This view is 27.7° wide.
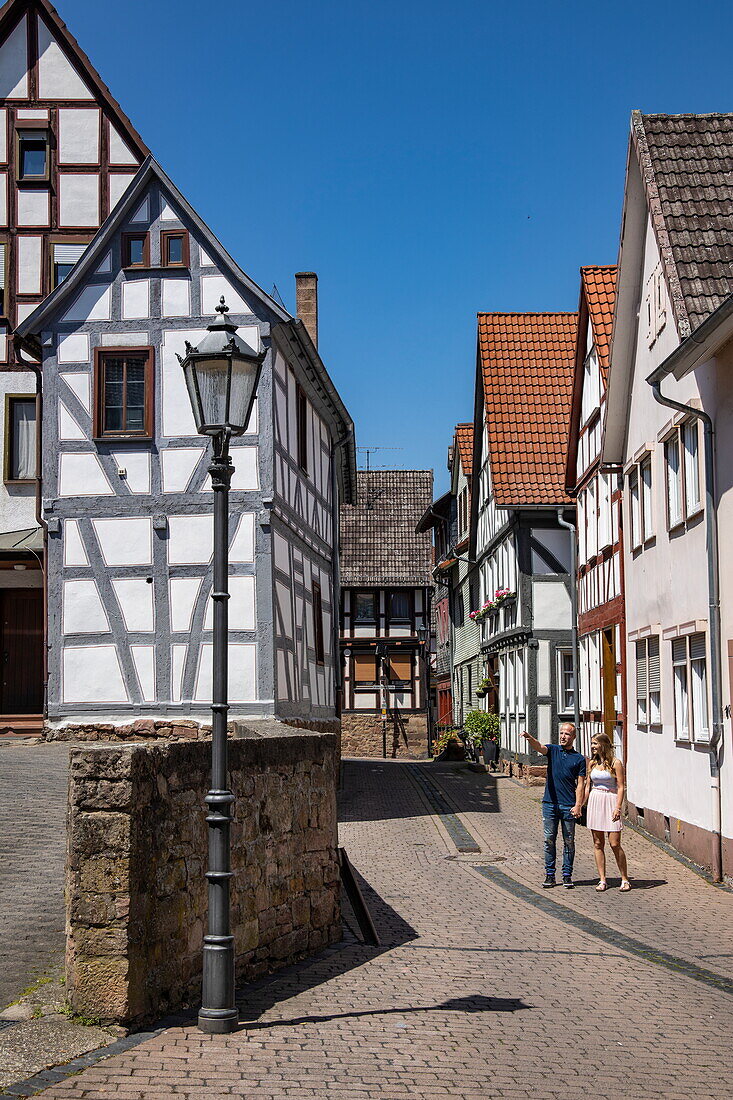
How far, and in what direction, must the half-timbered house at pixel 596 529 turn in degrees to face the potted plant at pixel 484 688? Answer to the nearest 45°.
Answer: approximately 90° to its right

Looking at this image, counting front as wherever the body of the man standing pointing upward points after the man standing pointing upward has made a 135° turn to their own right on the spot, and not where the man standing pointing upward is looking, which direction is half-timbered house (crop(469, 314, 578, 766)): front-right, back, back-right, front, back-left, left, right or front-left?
front-right

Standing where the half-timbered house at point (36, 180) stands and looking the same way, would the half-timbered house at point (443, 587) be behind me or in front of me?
behind

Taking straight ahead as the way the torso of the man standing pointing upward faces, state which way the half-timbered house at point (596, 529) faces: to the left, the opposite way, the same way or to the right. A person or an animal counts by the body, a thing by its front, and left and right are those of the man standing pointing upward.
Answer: to the right

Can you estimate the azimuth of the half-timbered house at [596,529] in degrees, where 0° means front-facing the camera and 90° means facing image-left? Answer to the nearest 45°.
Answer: approximately 90°

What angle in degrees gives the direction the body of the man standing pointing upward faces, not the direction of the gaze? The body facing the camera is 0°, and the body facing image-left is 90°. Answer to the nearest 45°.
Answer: approximately 0°

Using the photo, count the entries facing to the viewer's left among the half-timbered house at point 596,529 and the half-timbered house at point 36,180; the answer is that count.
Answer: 1

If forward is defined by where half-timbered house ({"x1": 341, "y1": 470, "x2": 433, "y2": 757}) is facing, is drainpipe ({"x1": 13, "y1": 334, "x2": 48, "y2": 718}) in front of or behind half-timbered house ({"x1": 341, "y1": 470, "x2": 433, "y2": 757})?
in front

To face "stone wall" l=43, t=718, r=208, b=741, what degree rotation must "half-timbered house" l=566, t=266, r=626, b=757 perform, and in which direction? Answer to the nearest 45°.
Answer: approximately 45° to its left

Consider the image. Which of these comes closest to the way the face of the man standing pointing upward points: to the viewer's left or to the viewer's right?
to the viewer's left

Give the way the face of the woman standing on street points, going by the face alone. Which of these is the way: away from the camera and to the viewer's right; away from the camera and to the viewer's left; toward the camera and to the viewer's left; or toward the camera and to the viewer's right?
toward the camera and to the viewer's left
